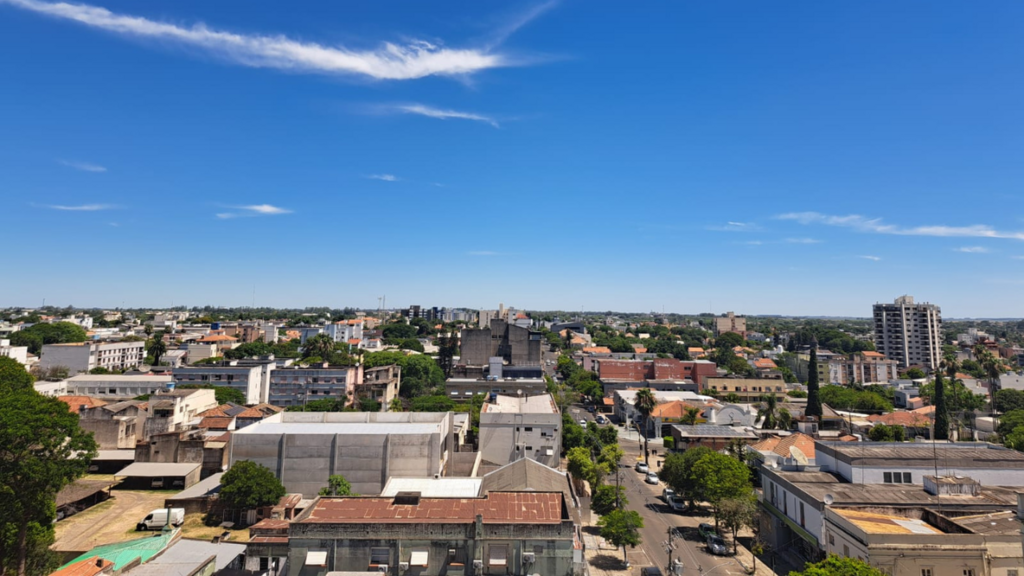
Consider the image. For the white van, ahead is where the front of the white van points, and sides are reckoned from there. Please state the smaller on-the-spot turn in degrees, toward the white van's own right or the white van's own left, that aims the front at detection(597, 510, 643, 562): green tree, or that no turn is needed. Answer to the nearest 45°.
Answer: approximately 135° to the white van's own left

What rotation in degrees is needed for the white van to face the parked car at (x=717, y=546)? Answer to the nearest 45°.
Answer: approximately 135° to its left

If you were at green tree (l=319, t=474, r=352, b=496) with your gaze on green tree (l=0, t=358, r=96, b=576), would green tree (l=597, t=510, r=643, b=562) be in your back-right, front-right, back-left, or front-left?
back-left

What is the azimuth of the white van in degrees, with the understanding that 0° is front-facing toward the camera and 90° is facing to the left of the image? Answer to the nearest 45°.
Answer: approximately 90°

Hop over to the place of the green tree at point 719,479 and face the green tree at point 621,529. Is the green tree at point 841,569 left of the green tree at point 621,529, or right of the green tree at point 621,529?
left

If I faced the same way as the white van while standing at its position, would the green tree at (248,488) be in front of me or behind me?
behind

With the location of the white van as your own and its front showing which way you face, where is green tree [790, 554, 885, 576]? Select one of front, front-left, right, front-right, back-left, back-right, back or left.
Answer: back-left

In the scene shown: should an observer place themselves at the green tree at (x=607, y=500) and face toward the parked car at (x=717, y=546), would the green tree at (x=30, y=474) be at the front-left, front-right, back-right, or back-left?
back-right

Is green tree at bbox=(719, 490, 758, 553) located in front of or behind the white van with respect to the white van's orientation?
behind

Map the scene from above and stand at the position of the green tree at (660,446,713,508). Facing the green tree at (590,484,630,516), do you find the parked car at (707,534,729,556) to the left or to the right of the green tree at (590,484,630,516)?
left
